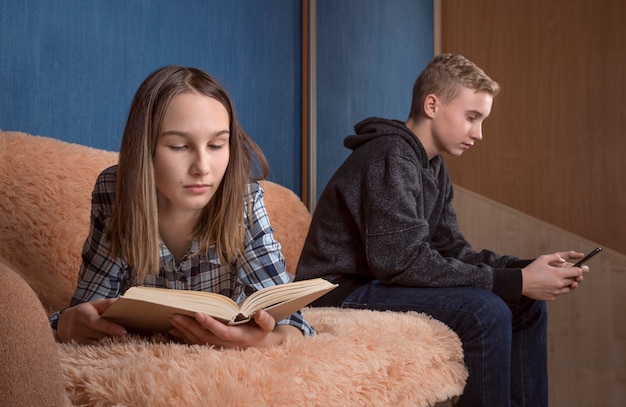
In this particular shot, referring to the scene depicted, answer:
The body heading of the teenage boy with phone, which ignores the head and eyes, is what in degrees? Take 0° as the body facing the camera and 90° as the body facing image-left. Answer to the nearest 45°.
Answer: approximately 270°

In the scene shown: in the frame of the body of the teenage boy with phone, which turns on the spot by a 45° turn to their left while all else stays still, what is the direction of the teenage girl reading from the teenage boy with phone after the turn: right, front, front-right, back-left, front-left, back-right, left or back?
back
